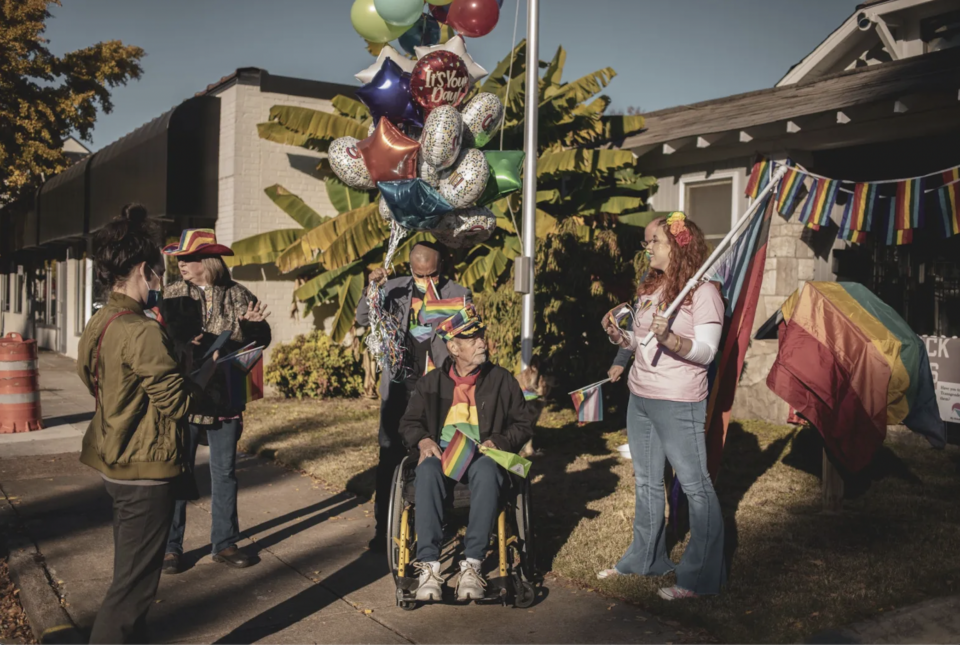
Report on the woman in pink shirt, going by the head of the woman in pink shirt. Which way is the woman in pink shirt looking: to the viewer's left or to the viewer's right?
to the viewer's left

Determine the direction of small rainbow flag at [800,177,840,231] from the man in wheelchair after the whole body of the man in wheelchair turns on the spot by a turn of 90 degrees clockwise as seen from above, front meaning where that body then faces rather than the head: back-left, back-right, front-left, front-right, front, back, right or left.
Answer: back-right

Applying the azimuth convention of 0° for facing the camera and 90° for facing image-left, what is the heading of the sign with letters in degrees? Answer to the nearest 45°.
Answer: approximately 0°

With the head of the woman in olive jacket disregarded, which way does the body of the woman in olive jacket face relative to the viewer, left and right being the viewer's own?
facing away from the viewer and to the right of the viewer

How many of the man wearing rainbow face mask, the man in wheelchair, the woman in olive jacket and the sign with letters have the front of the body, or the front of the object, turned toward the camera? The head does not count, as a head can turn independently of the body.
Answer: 3
